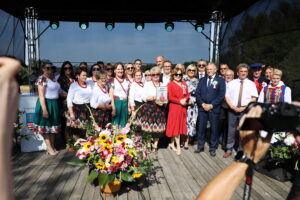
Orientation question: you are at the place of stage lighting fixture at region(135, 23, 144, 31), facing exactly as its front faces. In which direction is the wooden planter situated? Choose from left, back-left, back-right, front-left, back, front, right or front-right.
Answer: front

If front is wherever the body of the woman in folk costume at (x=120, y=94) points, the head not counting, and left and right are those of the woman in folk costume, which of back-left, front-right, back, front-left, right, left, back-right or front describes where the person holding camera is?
front

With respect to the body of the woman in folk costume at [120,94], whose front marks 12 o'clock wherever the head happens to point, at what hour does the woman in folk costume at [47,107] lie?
the woman in folk costume at [47,107] is roughly at 3 o'clock from the woman in folk costume at [120,94].

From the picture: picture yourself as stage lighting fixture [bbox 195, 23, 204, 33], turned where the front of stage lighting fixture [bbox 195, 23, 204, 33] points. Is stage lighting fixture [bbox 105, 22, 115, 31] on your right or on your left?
on your right

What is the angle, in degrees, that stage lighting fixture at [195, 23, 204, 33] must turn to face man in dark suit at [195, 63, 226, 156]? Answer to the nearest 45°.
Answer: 0° — it already faces them

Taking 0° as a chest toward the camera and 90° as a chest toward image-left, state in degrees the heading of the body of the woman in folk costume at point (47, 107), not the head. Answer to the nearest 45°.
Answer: approximately 315°

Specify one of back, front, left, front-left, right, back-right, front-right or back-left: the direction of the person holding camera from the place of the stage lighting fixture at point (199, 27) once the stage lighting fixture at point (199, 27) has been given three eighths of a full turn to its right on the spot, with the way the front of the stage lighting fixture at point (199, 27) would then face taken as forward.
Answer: back-left

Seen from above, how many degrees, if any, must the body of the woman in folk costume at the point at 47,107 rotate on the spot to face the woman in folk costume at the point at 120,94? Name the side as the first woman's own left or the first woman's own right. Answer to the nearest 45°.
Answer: approximately 45° to the first woman's own left

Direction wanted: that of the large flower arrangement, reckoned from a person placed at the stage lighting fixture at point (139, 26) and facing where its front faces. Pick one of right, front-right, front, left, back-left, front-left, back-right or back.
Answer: front

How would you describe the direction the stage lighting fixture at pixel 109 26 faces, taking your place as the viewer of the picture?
facing the viewer

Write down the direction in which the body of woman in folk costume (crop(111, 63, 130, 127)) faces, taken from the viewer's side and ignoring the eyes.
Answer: toward the camera

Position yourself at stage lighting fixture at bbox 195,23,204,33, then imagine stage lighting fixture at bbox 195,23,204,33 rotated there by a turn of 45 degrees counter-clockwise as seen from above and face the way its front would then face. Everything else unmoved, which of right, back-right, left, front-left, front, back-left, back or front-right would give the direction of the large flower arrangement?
front-right
